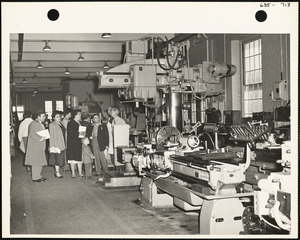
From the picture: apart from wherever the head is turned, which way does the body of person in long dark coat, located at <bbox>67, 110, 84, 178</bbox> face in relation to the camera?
to the viewer's right
